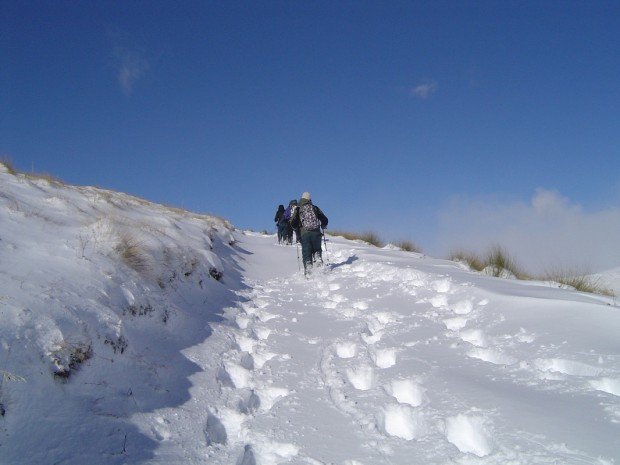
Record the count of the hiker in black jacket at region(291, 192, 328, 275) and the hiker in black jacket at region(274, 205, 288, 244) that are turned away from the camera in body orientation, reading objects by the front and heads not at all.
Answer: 2

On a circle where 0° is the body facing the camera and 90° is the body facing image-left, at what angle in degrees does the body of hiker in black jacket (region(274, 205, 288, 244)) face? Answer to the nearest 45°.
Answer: approximately 180°

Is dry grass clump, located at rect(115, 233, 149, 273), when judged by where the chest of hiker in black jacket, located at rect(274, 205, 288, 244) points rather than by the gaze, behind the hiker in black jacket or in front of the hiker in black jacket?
behind

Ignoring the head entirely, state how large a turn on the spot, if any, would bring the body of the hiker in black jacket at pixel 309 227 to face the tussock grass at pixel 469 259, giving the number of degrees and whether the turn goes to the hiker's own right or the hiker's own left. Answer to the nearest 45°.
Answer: approximately 90° to the hiker's own right

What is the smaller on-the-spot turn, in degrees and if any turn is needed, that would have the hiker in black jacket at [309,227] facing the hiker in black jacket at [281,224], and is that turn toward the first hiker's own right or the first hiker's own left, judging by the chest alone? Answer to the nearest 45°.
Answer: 0° — they already face them

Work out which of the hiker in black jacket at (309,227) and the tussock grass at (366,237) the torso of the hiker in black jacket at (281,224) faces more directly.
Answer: the tussock grass

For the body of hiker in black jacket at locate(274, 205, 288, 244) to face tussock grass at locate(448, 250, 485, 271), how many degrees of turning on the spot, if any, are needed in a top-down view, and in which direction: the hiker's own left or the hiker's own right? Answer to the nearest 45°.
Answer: approximately 135° to the hiker's own right

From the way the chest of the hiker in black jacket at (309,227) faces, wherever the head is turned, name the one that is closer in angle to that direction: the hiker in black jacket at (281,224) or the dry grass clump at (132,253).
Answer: the hiker in black jacket

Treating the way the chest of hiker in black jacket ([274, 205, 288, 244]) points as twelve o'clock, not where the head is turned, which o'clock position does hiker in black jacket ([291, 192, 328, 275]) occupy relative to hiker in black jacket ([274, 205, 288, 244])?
hiker in black jacket ([291, 192, 328, 275]) is roughly at 6 o'clock from hiker in black jacket ([274, 205, 288, 244]).

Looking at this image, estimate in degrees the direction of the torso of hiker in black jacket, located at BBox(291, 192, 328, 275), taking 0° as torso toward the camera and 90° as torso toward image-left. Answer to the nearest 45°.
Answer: approximately 180°
